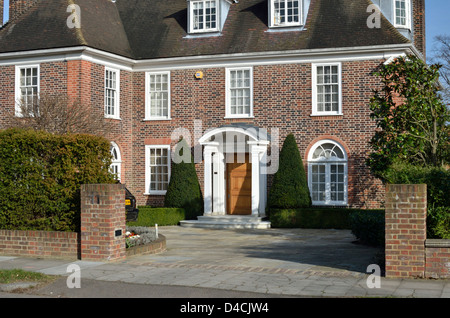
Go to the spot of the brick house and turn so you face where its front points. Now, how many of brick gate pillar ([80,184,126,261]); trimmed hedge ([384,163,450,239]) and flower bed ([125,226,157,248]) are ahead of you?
3

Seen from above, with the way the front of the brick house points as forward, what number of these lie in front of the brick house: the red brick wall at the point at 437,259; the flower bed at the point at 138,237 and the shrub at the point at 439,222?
3

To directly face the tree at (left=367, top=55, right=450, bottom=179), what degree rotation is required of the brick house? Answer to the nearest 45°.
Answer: approximately 45° to its left

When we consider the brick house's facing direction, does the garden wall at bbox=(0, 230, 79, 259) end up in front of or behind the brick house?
in front

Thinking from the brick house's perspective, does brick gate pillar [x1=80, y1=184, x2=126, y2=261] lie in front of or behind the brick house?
in front

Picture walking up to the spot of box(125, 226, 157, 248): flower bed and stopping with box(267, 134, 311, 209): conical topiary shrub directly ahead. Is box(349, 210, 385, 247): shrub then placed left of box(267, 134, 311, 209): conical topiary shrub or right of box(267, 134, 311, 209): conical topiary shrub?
right

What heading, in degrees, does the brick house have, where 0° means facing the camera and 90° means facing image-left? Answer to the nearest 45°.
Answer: approximately 0°

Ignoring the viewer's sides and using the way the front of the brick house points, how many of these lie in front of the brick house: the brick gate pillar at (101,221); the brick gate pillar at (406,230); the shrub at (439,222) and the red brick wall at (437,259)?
4

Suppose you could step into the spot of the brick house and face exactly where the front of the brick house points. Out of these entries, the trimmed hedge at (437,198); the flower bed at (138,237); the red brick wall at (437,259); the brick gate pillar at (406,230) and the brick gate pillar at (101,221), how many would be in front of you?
5
